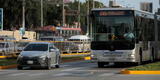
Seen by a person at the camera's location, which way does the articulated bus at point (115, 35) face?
facing the viewer and to the left of the viewer

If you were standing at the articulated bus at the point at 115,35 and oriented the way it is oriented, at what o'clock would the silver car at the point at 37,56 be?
The silver car is roughly at 1 o'clock from the articulated bus.
